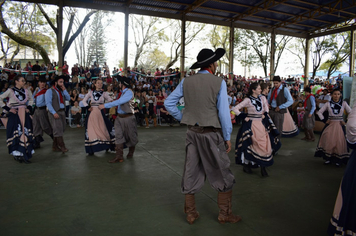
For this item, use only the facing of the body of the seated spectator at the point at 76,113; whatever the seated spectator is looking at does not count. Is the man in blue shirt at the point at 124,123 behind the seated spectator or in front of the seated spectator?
in front

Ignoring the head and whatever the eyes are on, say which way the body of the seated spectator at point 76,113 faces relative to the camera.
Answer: toward the camera

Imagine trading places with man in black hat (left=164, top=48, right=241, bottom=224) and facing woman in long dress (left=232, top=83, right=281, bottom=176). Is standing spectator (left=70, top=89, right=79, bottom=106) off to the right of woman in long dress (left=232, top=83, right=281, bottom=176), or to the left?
left

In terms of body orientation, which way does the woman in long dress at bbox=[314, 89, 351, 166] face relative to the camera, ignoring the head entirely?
toward the camera

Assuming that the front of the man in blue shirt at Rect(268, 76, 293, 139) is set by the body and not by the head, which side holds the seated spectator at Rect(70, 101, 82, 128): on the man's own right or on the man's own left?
on the man's own right

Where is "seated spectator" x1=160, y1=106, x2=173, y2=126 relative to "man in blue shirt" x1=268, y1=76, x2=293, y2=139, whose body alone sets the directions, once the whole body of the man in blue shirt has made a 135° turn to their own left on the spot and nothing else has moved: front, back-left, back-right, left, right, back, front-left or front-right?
back-left

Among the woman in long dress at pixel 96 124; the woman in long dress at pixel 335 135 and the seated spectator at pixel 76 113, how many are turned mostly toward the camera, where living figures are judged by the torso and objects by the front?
3

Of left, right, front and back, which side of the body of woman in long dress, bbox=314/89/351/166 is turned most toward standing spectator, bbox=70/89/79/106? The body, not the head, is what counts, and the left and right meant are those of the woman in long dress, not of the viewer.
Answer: right

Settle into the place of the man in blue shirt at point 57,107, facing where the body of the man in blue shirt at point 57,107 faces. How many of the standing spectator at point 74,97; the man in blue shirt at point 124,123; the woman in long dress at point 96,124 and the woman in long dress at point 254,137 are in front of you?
3

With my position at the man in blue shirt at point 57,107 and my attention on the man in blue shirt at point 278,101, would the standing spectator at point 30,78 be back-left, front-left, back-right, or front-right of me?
back-left

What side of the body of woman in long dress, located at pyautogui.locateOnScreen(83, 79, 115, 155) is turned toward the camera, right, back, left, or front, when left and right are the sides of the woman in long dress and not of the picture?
front

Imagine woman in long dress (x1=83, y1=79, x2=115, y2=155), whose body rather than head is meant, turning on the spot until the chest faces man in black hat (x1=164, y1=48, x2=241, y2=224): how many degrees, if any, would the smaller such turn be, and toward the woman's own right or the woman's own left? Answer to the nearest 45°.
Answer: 0° — they already face them

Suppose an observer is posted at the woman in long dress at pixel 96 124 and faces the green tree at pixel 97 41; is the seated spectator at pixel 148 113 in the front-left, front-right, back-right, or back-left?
front-right

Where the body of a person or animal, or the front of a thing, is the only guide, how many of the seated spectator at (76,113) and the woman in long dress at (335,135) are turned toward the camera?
2

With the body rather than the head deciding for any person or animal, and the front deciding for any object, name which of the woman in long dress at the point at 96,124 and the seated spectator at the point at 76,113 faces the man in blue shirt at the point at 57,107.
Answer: the seated spectator

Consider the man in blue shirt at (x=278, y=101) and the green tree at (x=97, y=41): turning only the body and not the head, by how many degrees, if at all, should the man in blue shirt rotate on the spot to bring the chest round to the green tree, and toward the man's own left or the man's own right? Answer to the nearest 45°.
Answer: approximately 90° to the man's own right

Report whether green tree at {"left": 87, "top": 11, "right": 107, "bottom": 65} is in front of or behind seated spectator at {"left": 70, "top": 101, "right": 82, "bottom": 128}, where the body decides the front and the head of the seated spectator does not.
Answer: behind
